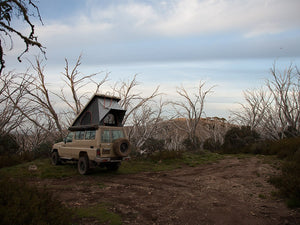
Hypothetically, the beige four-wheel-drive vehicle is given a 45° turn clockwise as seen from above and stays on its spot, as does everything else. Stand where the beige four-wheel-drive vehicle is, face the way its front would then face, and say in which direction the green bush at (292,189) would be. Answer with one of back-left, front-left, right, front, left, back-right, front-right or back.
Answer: back-right

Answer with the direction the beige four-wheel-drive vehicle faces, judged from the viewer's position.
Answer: facing away from the viewer and to the left of the viewer

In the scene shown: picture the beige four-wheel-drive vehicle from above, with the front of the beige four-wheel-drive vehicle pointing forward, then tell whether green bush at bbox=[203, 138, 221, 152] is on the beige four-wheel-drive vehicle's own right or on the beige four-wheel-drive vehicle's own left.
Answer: on the beige four-wheel-drive vehicle's own right

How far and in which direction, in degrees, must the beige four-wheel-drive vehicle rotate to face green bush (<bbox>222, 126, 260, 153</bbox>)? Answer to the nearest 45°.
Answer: approximately 90° to its right

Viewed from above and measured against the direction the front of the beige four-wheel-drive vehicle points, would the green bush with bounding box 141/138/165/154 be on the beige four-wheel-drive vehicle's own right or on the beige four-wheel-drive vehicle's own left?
on the beige four-wheel-drive vehicle's own right
